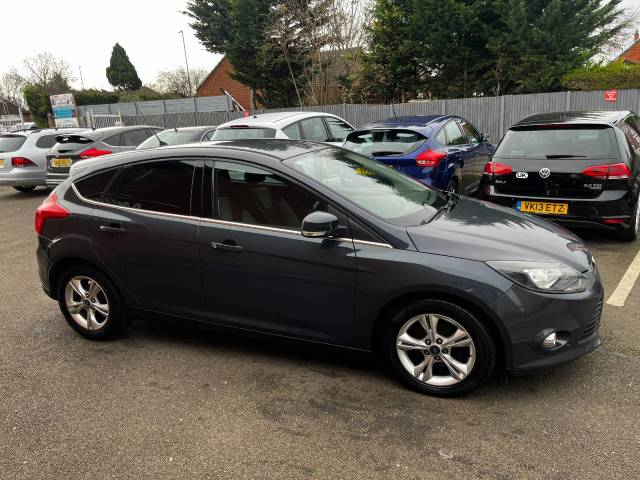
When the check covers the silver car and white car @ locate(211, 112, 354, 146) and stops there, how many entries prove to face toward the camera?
0

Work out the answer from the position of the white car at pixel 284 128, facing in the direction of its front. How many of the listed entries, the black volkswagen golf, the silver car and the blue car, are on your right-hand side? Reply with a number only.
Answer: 2

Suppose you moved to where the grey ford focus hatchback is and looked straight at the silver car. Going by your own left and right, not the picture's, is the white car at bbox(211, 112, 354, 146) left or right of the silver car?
right

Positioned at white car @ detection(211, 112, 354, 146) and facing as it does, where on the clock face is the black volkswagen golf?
The black volkswagen golf is roughly at 3 o'clock from the white car.

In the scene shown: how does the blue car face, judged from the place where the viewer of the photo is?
facing away from the viewer and to the right of the viewer

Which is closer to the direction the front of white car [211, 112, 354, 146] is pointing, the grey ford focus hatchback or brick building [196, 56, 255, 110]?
the brick building

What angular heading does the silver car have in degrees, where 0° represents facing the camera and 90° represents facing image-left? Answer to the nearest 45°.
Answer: approximately 225°

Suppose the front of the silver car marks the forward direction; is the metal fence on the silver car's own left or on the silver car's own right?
on the silver car's own right

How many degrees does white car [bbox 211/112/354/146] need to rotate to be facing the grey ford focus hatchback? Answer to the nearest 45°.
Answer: approximately 135° to its right

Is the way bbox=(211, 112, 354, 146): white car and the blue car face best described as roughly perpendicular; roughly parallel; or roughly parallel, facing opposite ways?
roughly parallel

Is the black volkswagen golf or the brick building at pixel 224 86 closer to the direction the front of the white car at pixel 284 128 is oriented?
the brick building

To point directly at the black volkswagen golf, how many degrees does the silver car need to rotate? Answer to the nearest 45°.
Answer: approximately 90° to its right

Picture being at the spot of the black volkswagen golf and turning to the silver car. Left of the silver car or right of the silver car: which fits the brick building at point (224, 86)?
right

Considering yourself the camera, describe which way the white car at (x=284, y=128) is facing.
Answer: facing away from the viewer and to the right of the viewer

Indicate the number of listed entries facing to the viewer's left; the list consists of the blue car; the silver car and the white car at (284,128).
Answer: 0

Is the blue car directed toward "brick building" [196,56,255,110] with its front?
no

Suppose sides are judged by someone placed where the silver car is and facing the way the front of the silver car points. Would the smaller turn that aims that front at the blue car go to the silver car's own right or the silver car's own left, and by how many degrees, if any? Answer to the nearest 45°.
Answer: approximately 90° to the silver car's own right
